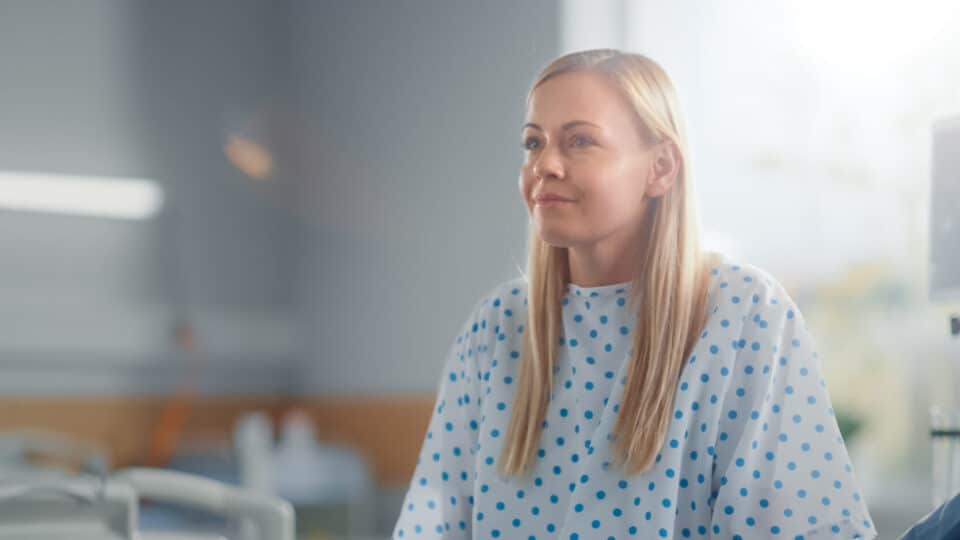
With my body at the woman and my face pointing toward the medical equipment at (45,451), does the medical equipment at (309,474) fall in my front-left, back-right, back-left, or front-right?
front-right

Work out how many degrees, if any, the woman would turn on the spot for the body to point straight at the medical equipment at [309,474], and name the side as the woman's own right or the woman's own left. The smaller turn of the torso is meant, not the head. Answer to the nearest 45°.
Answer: approximately 90° to the woman's own right

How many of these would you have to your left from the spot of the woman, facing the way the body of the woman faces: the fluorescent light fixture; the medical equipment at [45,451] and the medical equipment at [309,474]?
0

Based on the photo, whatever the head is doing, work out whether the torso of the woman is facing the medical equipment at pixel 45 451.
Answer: no

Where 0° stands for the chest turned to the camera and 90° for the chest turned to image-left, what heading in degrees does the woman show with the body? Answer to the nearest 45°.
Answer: approximately 45°

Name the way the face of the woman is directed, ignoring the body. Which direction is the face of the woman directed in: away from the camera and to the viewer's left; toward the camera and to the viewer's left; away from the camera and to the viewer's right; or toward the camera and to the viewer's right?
toward the camera and to the viewer's left

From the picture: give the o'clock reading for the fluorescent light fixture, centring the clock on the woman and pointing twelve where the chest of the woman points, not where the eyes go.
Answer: The fluorescent light fixture is roughly at 3 o'clock from the woman.

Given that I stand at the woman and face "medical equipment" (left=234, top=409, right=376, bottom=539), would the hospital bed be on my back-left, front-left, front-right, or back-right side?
front-left
